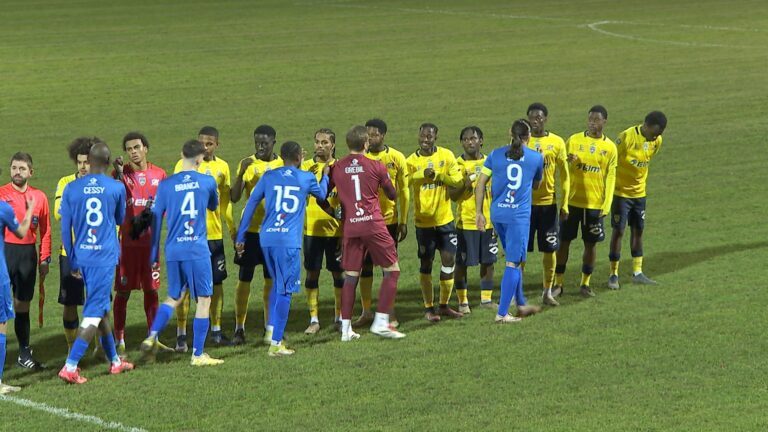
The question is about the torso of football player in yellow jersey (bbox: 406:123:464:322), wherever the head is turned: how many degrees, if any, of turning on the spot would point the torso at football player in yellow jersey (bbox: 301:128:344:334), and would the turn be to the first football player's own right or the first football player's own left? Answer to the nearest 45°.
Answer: approximately 90° to the first football player's own right

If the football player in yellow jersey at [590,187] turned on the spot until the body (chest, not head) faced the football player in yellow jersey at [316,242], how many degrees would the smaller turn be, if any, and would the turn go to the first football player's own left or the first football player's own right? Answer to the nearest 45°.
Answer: approximately 45° to the first football player's own right

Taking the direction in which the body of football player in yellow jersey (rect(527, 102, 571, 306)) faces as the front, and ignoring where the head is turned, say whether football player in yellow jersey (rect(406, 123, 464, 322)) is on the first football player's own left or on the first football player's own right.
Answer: on the first football player's own right

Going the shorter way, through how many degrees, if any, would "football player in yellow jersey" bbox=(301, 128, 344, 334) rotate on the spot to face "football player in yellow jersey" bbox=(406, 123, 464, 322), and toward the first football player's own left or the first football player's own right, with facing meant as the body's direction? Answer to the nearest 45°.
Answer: approximately 90° to the first football player's own left

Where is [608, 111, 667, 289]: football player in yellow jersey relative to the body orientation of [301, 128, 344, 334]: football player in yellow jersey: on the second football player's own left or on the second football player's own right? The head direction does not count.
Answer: on the second football player's own left

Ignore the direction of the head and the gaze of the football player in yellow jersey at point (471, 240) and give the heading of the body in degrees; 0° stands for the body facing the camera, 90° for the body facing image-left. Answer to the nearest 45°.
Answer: approximately 0°
